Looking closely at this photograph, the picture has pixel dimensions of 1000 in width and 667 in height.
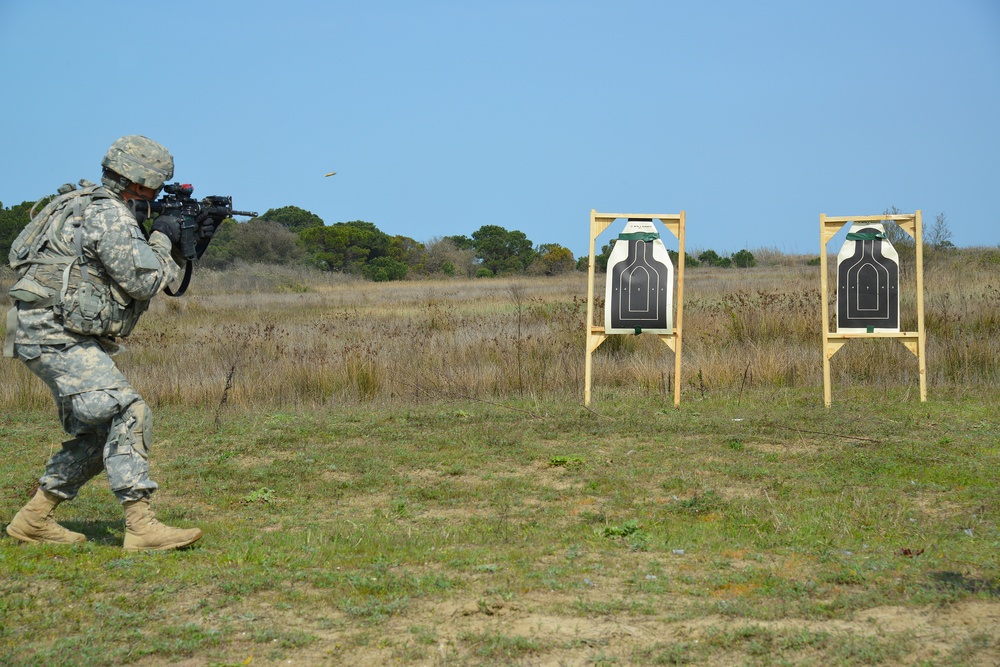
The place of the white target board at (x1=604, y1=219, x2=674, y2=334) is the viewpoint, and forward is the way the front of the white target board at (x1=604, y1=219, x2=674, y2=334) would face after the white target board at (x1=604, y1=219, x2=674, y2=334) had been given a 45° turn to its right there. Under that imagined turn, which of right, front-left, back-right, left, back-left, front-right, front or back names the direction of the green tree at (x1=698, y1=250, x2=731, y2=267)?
back-right

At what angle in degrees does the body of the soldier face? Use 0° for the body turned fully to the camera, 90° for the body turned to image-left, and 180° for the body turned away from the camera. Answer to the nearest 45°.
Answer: approximately 270°

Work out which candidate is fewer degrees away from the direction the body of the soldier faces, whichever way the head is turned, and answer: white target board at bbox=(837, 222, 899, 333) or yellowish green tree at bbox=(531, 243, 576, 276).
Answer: the white target board

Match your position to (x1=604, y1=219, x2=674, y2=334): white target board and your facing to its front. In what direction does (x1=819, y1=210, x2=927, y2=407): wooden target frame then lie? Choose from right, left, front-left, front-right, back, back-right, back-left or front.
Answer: left

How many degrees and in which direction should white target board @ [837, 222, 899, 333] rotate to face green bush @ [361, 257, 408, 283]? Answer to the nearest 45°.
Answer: approximately 135° to its right

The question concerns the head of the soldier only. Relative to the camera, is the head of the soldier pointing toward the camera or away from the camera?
away from the camera

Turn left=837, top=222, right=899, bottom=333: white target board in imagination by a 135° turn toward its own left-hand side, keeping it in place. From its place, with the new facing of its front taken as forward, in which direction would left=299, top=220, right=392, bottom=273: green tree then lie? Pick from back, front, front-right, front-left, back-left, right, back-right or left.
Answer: left

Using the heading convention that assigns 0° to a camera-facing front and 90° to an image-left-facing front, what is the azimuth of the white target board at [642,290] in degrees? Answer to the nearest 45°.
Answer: approximately 0°

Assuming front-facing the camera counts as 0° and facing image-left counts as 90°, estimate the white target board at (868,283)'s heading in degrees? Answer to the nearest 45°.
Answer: approximately 0°

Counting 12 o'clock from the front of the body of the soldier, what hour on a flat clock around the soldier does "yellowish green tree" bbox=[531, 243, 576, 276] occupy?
The yellowish green tree is roughly at 10 o'clock from the soldier.

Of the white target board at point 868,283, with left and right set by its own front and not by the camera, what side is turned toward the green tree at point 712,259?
back

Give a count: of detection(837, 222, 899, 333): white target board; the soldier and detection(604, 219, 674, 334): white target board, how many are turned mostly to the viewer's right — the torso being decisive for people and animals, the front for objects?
1
